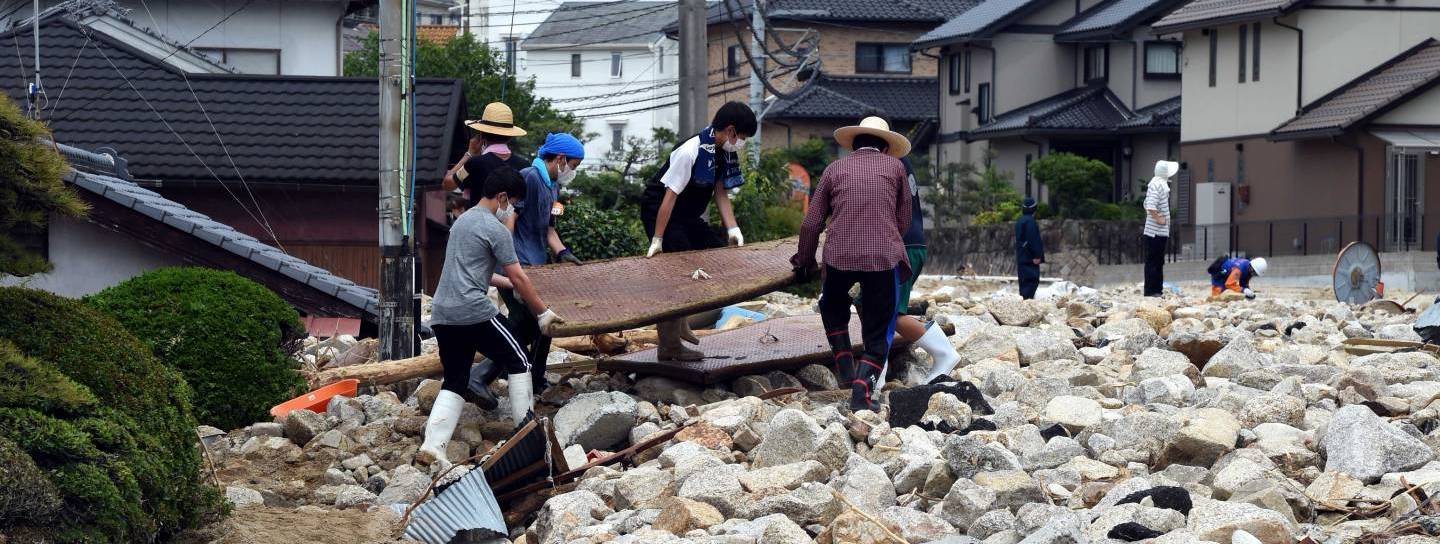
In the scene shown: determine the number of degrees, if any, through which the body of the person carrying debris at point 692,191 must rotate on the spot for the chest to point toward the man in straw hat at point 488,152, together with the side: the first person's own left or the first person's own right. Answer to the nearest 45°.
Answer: approximately 135° to the first person's own right

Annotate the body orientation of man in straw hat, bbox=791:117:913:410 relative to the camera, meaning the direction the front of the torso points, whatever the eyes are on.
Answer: away from the camera

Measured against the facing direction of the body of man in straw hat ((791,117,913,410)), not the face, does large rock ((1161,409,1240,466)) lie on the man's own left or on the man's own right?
on the man's own right

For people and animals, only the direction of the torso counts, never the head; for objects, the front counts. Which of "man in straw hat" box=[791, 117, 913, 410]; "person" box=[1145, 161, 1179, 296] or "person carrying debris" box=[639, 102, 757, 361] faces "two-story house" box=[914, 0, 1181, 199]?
the man in straw hat

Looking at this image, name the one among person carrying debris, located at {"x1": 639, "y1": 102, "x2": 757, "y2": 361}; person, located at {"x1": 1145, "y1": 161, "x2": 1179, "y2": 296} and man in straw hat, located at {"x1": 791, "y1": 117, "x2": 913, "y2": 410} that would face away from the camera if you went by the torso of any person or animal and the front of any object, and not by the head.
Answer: the man in straw hat

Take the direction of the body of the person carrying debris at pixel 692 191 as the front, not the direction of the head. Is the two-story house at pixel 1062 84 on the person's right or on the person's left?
on the person's left

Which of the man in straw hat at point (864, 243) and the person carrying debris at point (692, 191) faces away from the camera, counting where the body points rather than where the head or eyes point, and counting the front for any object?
the man in straw hat

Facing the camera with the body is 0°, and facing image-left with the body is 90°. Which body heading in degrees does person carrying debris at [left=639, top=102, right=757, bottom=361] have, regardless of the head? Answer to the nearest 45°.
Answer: approximately 315°

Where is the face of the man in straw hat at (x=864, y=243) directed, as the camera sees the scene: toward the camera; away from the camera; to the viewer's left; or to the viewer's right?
away from the camera

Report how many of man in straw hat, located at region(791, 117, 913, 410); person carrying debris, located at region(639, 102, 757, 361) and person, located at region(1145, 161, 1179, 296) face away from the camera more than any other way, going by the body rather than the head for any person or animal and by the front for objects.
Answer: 1

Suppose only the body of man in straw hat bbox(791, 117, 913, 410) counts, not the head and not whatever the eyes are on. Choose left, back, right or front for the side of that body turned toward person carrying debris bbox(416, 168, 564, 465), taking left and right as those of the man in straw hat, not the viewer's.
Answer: left
